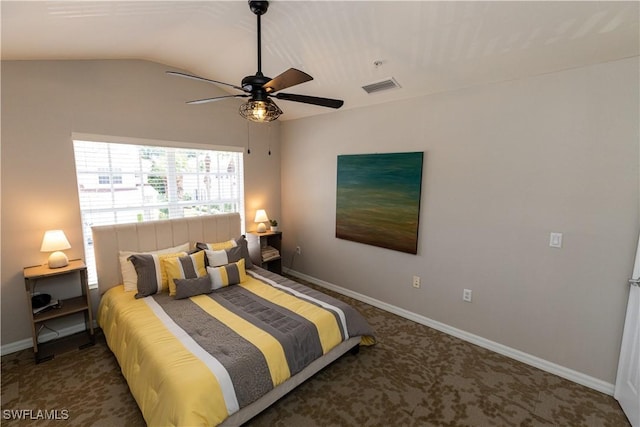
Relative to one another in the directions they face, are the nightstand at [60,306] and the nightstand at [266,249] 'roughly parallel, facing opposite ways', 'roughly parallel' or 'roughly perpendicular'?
roughly parallel

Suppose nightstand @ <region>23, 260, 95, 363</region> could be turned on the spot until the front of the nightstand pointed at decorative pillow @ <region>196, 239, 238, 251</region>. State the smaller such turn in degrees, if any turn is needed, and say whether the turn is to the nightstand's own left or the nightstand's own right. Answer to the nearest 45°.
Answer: approximately 90° to the nightstand's own left

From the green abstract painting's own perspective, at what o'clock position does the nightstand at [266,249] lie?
The nightstand is roughly at 2 o'clock from the green abstract painting.

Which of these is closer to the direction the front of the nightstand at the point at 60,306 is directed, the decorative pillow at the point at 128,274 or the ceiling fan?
the ceiling fan

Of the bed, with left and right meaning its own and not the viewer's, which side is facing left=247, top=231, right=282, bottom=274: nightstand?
left

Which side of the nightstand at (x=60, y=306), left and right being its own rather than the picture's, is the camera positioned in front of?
front

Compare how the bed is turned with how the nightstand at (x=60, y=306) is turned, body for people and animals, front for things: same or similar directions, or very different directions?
same or similar directions

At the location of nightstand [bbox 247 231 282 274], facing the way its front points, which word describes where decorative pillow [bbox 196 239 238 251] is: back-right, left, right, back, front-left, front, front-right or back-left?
right

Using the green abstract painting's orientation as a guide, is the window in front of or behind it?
in front

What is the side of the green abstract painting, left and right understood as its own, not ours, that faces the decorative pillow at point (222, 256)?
front

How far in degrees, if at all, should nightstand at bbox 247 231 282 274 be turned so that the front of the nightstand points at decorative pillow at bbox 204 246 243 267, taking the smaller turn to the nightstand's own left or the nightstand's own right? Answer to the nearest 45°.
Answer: approximately 90° to the nightstand's own right

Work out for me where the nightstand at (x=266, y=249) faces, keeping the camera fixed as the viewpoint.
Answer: facing the viewer and to the right of the viewer

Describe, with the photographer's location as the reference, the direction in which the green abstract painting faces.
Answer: facing the viewer and to the left of the viewer

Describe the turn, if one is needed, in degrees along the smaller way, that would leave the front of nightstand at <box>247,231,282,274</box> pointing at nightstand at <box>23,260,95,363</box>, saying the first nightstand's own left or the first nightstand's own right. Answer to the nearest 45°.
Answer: approximately 90° to the first nightstand's own right
